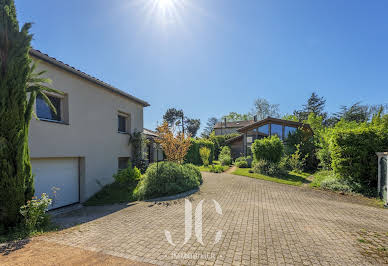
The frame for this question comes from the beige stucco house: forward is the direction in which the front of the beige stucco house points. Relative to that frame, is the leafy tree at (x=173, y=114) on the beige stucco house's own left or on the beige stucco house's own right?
on the beige stucco house's own left

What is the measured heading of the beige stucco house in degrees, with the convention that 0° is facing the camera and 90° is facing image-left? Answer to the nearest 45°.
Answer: approximately 315°

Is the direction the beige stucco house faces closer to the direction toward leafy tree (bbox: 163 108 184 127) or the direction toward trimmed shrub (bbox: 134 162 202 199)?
the trimmed shrub

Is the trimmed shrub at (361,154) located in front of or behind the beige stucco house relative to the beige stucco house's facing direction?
in front

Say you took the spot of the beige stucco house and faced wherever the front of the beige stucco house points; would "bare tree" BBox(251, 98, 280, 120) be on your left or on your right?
on your left

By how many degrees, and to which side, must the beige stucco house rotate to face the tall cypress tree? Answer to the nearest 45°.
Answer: approximately 45° to its right

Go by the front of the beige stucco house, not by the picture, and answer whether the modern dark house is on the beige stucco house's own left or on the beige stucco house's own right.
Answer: on the beige stucco house's own left
